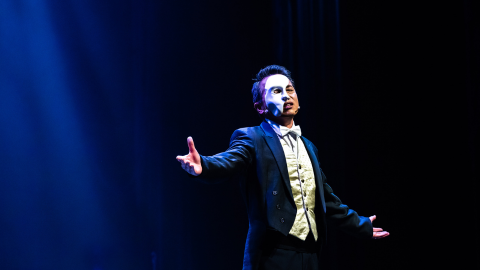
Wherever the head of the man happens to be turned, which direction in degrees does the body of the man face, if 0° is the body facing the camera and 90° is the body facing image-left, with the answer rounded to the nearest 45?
approximately 315°
